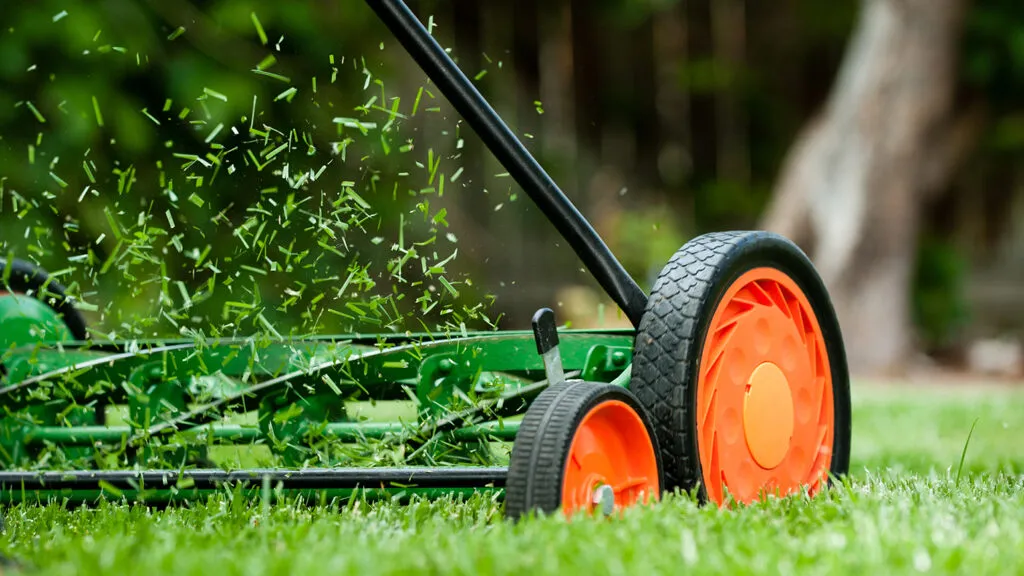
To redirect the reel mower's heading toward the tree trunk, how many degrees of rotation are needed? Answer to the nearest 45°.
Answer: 0° — it already faces it

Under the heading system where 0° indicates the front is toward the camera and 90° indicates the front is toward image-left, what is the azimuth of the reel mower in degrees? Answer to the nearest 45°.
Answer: approximately 225°
